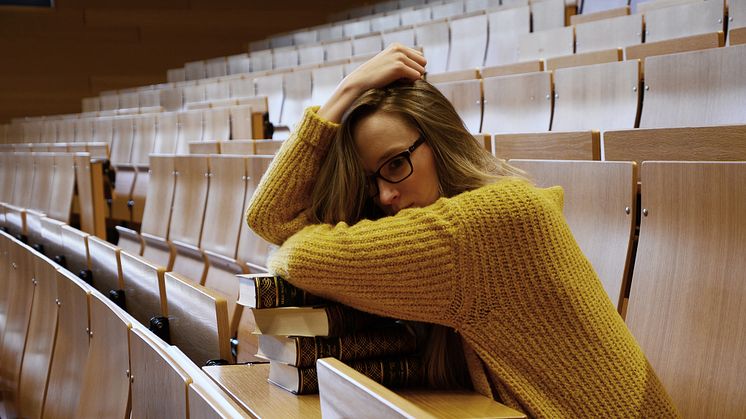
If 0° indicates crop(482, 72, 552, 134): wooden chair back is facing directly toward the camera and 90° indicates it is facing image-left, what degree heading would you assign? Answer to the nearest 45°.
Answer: approximately 45°

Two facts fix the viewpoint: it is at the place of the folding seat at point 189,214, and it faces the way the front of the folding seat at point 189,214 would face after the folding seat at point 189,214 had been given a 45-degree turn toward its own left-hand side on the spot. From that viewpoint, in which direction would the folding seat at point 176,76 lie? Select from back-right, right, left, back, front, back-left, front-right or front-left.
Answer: back

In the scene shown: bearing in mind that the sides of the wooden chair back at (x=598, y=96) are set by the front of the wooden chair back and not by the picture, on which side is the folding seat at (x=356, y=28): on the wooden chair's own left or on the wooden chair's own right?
on the wooden chair's own right

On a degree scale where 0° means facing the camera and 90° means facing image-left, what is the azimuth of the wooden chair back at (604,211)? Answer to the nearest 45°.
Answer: approximately 45°

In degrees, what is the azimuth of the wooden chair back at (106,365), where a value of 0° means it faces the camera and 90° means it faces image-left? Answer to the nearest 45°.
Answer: approximately 45°
